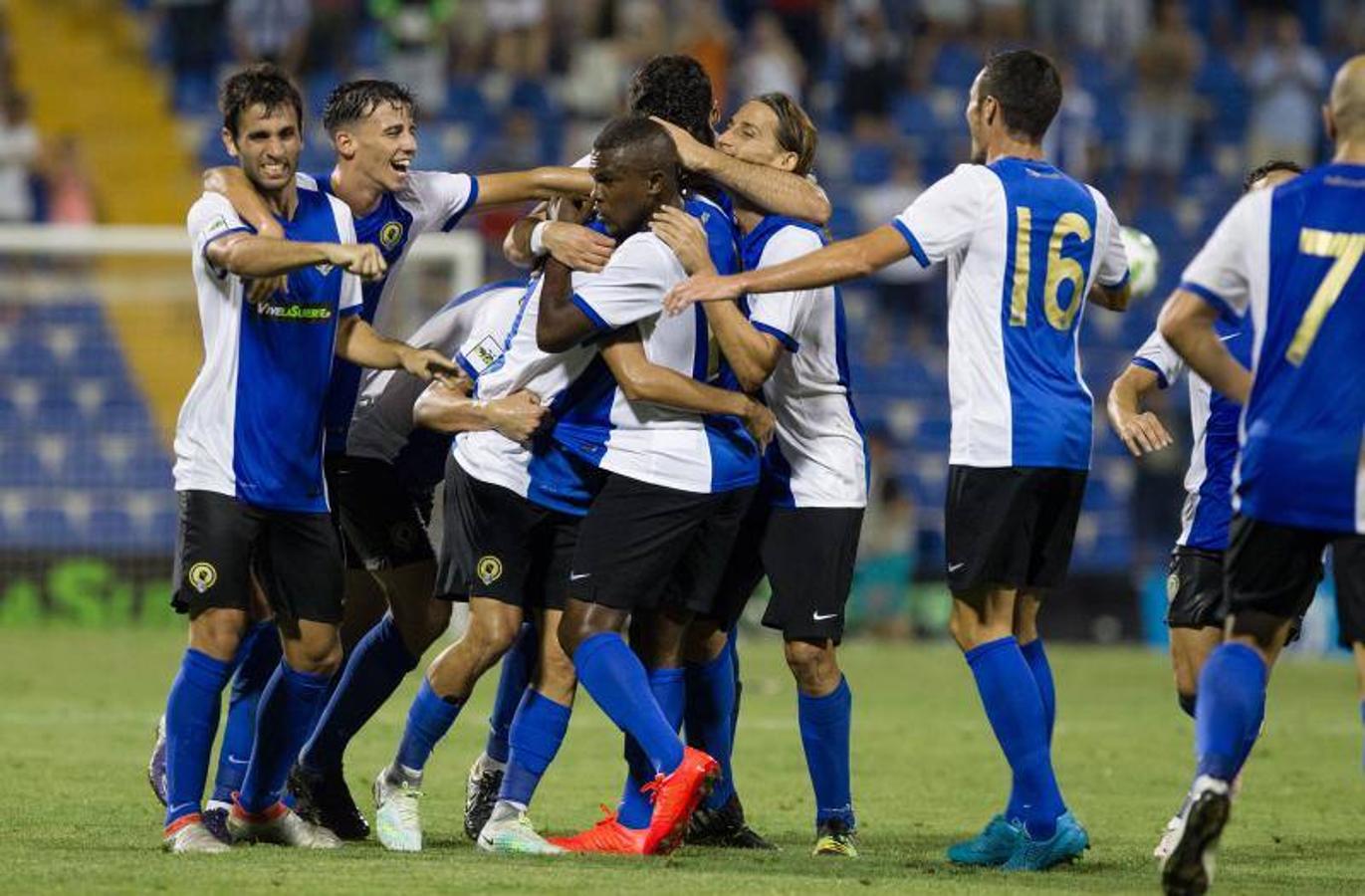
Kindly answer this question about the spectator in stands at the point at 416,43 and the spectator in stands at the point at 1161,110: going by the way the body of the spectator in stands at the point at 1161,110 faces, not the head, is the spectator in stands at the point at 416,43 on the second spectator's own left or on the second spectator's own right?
on the second spectator's own right

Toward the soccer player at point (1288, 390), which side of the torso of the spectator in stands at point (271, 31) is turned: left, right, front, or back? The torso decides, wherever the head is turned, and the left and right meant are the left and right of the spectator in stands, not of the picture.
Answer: front

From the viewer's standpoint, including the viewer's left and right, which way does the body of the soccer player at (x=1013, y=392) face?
facing away from the viewer and to the left of the viewer

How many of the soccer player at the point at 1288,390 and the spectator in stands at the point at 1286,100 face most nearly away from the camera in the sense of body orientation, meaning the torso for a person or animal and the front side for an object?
1

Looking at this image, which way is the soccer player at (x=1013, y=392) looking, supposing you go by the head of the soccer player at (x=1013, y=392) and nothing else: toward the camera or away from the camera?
away from the camera

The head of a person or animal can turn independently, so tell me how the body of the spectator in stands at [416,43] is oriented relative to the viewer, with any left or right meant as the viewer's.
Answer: facing the viewer

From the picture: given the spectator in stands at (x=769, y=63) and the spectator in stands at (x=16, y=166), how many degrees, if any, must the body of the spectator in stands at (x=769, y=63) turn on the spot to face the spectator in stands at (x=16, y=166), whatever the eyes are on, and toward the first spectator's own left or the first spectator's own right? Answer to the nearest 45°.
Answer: approximately 90° to the first spectator's own right

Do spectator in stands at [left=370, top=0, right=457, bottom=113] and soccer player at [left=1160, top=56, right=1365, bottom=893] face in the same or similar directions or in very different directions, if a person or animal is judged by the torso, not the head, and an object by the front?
very different directions

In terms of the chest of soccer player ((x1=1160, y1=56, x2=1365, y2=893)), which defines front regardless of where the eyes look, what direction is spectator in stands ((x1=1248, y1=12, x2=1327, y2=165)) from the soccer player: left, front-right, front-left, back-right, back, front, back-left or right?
front

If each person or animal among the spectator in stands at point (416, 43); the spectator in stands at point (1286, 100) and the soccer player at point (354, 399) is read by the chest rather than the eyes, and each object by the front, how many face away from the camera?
0

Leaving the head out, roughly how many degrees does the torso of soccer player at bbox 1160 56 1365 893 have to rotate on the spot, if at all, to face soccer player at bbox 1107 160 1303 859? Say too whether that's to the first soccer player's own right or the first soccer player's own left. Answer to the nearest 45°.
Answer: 0° — they already face them

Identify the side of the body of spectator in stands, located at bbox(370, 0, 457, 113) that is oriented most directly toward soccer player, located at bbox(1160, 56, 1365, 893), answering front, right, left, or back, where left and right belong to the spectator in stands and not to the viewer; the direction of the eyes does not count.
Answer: front

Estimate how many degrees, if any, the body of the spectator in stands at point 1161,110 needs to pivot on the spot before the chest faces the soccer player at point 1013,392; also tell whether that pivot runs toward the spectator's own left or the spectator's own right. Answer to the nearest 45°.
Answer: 0° — they already face them

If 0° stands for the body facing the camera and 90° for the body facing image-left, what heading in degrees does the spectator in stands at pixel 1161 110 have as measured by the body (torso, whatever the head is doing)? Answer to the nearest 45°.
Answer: approximately 0°

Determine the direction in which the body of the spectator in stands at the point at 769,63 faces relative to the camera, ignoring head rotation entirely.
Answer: toward the camera

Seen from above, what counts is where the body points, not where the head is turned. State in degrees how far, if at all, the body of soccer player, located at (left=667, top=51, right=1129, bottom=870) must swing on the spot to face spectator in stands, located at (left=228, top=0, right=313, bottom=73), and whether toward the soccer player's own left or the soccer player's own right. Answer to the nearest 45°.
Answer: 0° — they already face them

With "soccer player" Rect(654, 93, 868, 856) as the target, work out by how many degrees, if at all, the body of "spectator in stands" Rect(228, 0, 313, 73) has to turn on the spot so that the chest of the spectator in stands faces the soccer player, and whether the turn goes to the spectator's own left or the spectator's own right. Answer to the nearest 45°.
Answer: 0° — they already face them

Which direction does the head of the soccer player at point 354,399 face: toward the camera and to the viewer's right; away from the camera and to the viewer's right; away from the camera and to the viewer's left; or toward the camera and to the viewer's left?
toward the camera and to the viewer's right
